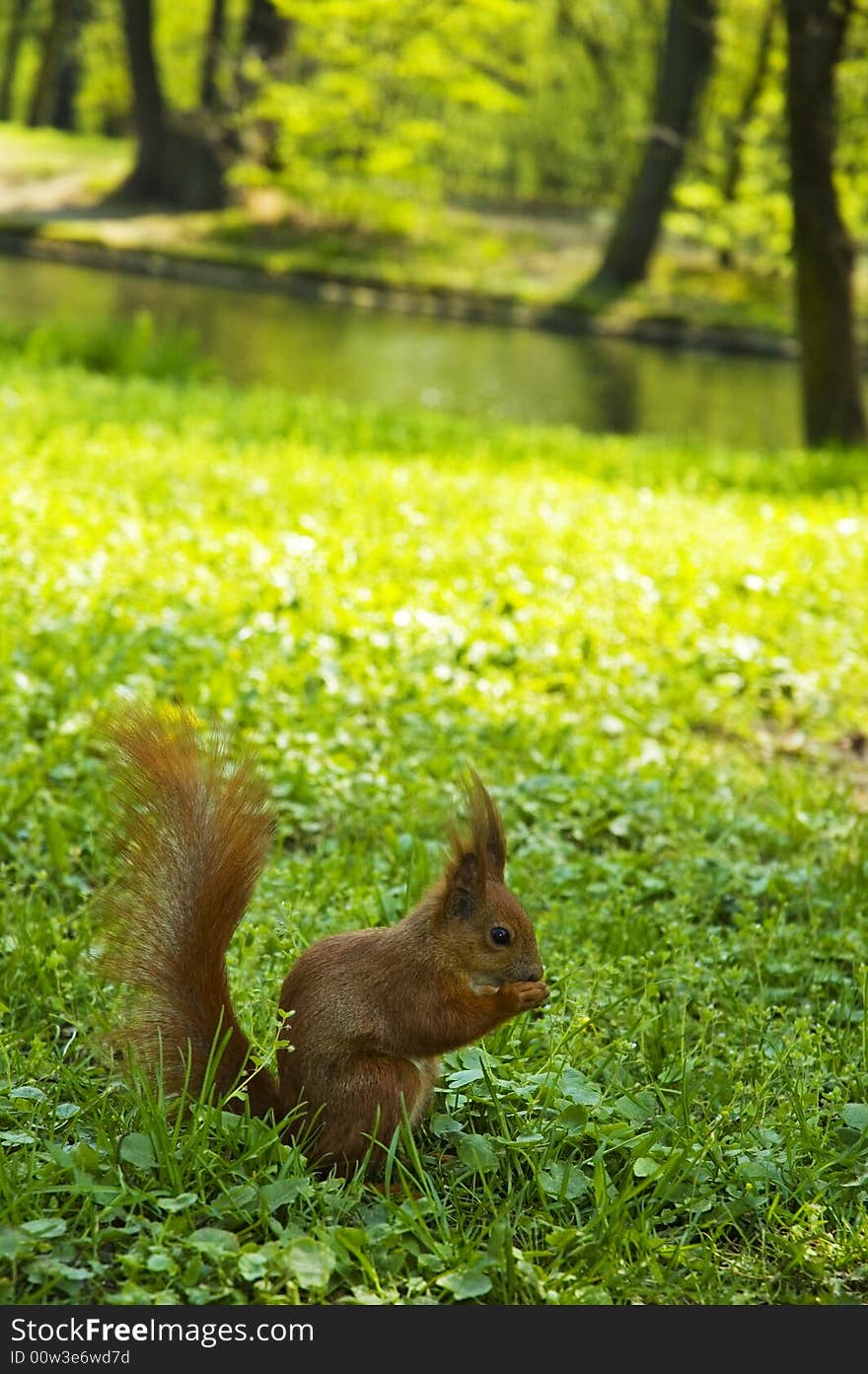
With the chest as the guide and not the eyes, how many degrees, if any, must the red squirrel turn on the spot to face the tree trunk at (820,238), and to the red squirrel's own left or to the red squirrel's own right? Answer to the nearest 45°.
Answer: approximately 90° to the red squirrel's own left

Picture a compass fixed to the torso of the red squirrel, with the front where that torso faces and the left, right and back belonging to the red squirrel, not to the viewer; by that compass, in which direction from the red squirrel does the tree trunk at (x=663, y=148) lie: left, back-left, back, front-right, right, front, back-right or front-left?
left

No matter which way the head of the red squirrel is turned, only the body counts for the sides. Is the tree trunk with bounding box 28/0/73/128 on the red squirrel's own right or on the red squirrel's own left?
on the red squirrel's own left

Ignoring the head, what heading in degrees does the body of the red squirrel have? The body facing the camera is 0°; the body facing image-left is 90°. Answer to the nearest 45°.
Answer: approximately 270°

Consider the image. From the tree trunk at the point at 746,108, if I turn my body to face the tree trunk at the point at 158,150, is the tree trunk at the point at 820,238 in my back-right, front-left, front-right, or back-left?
back-left

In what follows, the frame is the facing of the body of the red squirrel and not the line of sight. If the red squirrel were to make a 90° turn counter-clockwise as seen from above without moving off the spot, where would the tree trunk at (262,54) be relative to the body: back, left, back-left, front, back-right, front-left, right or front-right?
front
